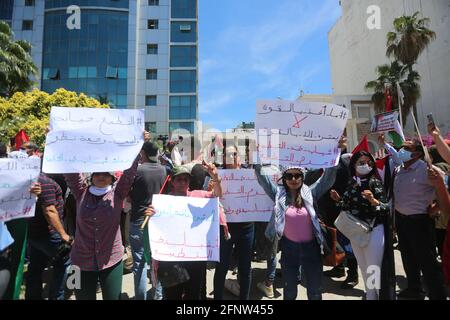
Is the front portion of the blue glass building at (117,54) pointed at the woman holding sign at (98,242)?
yes

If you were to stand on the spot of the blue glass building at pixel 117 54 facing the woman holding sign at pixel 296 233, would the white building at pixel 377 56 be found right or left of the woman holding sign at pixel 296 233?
left

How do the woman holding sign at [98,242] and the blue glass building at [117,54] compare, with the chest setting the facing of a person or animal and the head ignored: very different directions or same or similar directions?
same or similar directions

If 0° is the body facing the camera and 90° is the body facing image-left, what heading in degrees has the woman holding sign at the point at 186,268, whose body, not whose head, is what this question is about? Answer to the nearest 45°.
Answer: approximately 0°

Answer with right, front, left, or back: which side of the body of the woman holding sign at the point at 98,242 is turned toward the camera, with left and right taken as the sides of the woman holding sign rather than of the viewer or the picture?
front

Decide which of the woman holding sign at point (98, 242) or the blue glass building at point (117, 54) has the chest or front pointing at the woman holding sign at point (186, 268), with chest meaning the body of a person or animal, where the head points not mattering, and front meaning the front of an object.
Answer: the blue glass building

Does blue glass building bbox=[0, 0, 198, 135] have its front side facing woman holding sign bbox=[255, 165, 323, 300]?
yes

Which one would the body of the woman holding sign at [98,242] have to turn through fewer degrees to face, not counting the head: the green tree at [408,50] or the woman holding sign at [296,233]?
the woman holding sign

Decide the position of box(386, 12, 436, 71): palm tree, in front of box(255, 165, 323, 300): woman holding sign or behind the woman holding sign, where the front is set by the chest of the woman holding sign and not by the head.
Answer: behind

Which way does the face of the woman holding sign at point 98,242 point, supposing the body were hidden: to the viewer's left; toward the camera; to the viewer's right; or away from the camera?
toward the camera

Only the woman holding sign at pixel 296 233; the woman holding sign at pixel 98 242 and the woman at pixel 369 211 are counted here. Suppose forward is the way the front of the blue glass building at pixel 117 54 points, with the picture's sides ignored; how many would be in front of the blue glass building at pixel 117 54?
3

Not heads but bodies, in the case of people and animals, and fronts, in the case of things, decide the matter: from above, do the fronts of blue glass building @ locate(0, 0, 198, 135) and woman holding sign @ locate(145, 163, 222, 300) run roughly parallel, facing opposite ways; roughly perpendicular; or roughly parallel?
roughly parallel

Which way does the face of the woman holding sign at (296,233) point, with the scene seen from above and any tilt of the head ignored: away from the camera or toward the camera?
toward the camera

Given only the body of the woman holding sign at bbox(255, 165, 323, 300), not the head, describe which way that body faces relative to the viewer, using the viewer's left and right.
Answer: facing the viewer

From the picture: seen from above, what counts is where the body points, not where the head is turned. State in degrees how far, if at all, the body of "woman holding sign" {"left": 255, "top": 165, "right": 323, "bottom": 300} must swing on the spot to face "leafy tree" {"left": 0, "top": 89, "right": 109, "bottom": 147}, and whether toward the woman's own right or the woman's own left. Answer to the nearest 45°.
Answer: approximately 135° to the woman's own right

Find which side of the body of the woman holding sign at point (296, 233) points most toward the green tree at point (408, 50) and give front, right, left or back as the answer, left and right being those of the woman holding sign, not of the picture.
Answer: back
